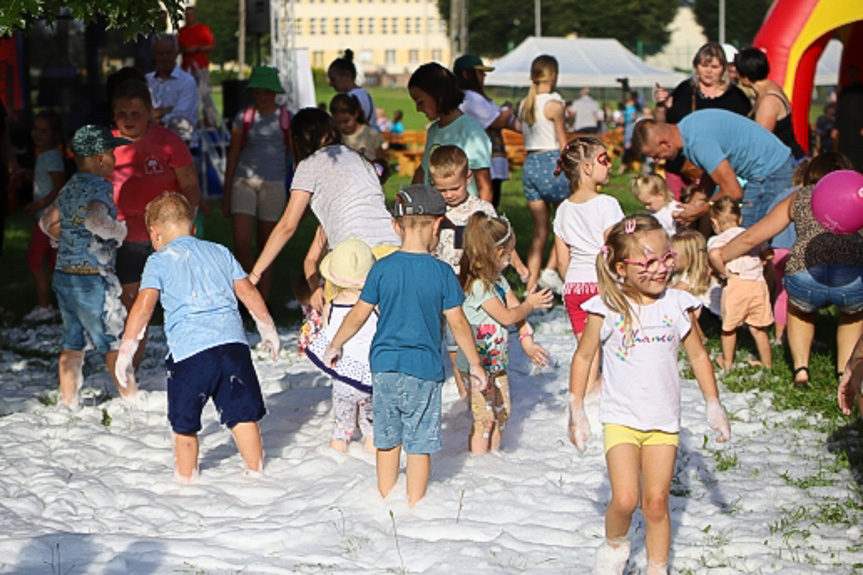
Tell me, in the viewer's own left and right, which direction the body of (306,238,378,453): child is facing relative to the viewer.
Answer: facing away from the viewer

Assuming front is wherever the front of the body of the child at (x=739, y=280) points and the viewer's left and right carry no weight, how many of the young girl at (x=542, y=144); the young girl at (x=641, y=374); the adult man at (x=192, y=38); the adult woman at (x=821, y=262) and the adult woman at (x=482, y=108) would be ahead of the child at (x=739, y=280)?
3

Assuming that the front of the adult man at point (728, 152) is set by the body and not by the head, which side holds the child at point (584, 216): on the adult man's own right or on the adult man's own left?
on the adult man's own left

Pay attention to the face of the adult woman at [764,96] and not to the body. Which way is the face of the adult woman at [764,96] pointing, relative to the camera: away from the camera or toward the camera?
away from the camera

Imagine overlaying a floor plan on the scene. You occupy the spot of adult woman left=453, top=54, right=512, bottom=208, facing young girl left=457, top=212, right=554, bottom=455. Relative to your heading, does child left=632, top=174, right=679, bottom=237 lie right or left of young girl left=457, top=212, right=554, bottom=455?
left

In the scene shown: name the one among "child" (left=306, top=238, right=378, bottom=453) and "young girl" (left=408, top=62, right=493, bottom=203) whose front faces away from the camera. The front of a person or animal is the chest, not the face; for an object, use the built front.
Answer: the child

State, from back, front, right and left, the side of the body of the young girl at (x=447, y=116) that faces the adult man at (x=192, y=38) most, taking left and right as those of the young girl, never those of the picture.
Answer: right
